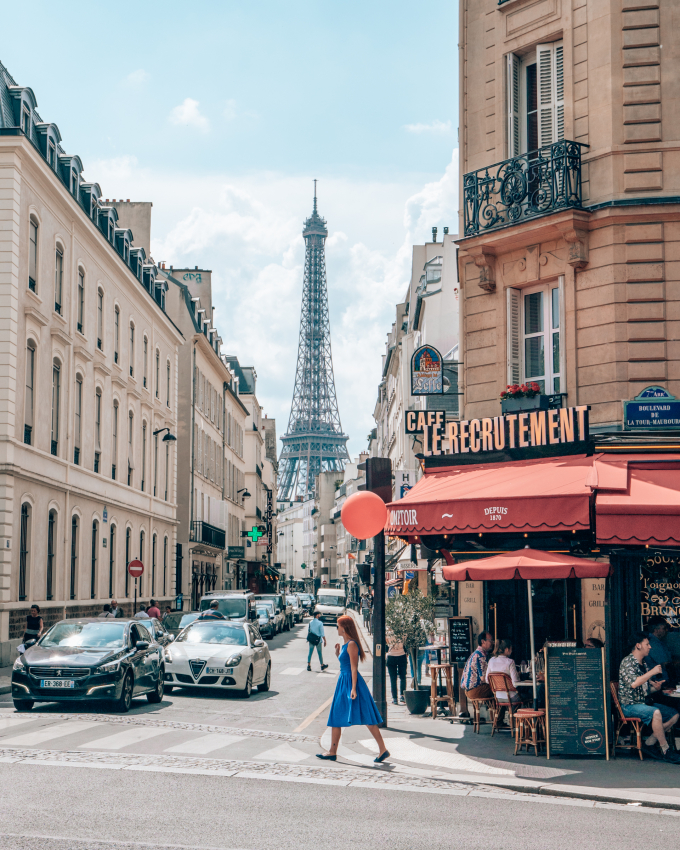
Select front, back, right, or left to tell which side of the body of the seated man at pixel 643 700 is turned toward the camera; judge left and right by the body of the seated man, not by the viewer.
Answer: right

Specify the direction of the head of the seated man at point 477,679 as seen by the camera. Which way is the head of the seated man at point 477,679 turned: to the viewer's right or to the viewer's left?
to the viewer's right

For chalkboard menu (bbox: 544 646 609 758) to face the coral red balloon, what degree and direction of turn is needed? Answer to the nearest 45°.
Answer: approximately 135° to its right

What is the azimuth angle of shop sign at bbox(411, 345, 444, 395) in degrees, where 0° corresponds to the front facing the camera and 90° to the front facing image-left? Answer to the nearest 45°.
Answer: approximately 0°

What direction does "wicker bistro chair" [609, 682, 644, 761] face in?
to the viewer's right

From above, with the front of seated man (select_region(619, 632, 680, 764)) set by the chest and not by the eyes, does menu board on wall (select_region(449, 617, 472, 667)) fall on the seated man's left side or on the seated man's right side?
on the seated man's left side
